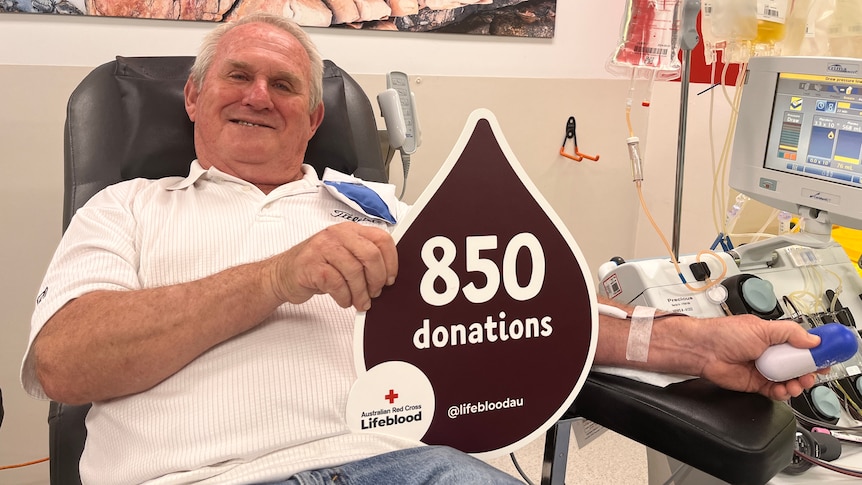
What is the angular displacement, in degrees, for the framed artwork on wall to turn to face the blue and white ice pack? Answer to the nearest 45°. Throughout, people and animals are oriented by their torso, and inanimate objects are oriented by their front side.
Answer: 0° — it already faces it

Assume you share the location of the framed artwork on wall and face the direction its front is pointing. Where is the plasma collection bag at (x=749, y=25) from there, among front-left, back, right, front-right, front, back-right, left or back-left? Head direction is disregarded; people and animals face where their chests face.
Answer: front-left

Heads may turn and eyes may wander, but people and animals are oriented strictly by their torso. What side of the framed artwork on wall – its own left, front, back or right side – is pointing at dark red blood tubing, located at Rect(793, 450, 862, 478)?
front

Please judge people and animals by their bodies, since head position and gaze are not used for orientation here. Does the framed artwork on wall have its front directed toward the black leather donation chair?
yes

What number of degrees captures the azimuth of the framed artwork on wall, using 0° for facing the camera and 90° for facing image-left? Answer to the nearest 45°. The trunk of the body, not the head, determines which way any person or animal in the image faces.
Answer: approximately 0°

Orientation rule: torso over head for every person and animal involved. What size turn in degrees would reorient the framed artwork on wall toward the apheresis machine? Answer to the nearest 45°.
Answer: approximately 45° to its left
